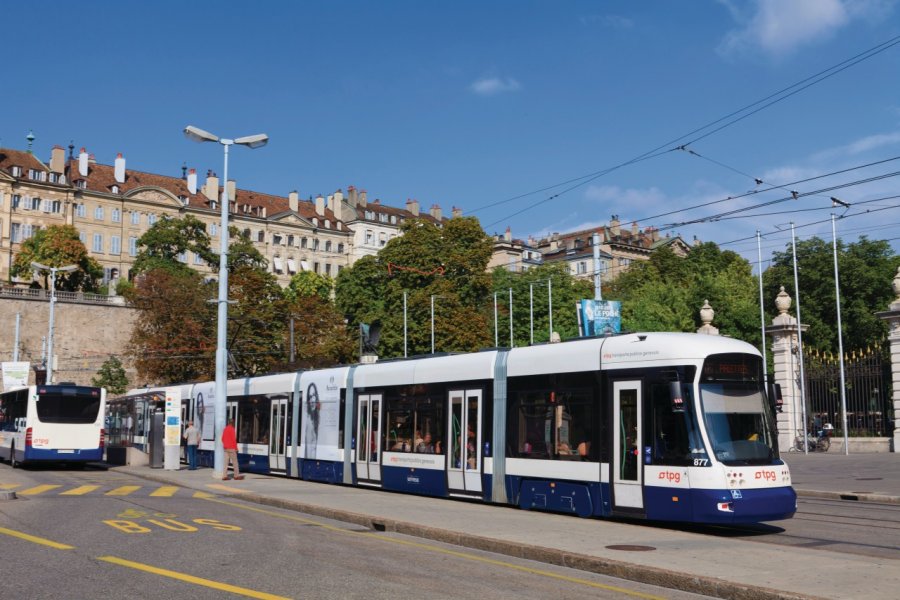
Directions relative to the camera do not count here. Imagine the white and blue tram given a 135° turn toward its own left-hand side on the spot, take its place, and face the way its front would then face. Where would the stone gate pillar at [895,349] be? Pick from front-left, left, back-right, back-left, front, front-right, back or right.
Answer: front-right

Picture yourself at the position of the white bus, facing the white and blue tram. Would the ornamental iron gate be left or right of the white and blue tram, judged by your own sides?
left

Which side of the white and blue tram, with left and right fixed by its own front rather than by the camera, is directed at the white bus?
back

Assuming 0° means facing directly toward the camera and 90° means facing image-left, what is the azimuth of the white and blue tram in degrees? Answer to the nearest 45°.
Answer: approximately 315°
